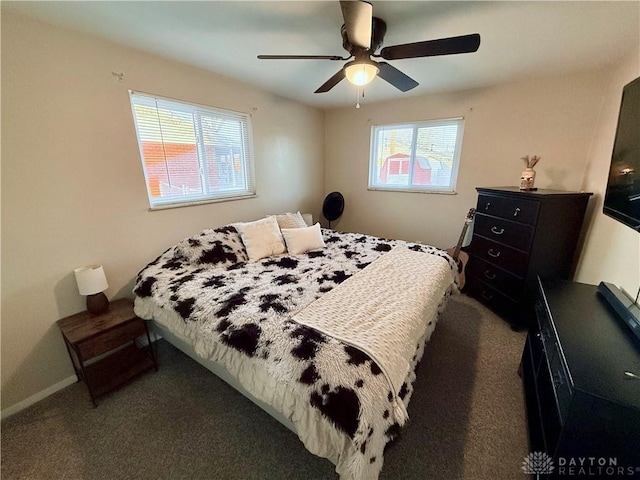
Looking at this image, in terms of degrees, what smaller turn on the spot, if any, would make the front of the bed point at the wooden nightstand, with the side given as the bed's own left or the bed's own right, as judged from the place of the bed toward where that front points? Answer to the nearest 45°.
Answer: approximately 135° to the bed's own right

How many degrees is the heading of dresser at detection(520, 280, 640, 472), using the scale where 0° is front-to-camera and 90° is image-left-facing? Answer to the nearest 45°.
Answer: approximately 90°

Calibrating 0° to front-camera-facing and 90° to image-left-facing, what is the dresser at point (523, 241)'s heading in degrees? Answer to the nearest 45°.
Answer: approximately 45°

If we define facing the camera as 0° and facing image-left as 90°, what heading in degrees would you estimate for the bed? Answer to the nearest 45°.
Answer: approximately 315°

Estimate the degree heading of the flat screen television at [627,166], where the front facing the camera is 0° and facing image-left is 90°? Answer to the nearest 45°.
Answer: approximately 90°

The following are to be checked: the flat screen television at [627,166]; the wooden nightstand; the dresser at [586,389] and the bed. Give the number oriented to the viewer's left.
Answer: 2

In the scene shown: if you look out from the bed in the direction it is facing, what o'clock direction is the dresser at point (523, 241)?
The dresser is roughly at 10 o'clock from the bed.

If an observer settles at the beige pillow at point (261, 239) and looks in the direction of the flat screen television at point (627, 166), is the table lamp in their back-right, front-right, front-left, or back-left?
back-right

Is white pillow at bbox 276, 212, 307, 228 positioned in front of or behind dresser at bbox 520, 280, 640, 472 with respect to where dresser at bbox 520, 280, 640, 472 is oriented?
in front

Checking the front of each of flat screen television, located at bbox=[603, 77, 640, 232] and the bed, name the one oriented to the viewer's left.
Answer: the flat screen television
